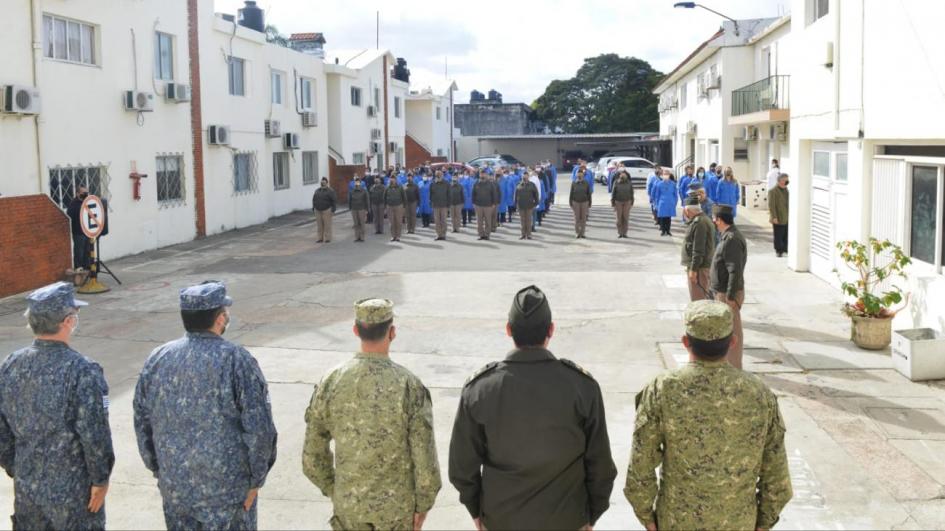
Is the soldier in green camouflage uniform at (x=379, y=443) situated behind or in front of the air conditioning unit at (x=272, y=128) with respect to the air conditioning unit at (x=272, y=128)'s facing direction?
in front

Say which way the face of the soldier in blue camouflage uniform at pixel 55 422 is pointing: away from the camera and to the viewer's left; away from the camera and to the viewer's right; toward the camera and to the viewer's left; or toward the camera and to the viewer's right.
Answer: away from the camera and to the viewer's right

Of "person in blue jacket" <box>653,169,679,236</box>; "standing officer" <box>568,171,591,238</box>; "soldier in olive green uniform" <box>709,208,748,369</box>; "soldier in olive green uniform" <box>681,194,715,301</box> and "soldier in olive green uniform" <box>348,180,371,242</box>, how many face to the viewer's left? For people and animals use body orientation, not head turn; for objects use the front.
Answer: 2

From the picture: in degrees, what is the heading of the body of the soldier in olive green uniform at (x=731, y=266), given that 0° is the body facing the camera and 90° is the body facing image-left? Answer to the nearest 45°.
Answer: approximately 90°

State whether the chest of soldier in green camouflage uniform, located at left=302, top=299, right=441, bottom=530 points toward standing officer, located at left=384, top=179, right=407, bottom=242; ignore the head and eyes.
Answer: yes

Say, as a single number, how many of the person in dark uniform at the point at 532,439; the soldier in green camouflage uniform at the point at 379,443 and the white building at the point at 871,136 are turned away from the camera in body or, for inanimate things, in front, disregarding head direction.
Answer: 2

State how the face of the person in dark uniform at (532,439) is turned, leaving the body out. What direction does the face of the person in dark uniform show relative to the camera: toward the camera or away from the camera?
away from the camera

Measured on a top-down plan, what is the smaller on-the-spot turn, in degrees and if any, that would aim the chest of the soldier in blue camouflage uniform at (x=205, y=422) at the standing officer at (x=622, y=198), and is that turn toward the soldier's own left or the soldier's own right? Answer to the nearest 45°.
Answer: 0° — they already face them

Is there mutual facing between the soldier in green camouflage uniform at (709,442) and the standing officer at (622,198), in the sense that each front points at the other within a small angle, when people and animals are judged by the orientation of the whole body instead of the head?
yes

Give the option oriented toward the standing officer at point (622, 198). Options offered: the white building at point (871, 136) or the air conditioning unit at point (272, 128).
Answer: the air conditioning unit

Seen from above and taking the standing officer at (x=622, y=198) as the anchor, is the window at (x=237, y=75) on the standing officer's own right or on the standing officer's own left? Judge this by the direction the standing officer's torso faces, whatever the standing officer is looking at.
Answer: on the standing officer's own right

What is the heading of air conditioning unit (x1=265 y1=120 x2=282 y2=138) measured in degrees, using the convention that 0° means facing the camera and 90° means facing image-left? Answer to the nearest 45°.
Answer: approximately 315°

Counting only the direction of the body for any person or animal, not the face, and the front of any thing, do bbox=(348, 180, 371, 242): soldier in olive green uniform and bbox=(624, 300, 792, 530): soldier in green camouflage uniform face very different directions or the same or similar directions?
very different directions

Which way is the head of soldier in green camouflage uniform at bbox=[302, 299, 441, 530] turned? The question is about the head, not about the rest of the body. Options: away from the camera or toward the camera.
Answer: away from the camera

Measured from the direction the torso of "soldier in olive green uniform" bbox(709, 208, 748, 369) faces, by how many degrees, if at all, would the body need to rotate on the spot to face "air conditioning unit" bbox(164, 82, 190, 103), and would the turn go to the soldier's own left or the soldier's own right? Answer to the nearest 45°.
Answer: approximately 45° to the soldier's own right
